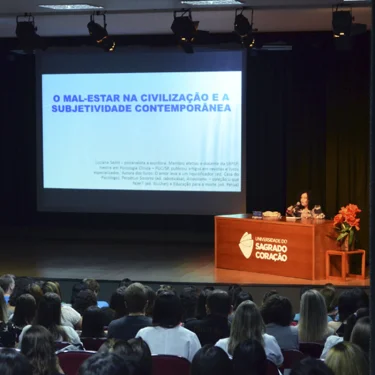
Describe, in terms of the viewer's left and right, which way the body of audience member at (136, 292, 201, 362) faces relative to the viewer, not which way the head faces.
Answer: facing away from the viewer

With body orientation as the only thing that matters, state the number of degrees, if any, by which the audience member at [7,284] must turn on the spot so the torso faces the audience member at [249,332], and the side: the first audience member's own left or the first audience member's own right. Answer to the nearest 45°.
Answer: approximately 90° to the first audience member's own right

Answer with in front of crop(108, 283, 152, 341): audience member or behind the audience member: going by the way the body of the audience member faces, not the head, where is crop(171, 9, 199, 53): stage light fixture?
in front

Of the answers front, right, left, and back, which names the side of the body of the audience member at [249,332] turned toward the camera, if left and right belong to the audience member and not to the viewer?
back

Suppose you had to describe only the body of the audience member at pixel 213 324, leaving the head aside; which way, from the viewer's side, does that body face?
away from the camera

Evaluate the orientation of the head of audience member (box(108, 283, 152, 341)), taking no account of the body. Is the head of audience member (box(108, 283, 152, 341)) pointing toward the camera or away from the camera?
away from the camera

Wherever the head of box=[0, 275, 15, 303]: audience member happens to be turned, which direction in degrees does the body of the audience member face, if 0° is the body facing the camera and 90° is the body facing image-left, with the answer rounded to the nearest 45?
approximately 225°

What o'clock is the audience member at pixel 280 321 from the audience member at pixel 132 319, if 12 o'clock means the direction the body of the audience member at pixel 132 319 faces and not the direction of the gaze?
the audience member at pixel 280 321 is roughly at 2 o'clock from the audience member at pixel 132 319.

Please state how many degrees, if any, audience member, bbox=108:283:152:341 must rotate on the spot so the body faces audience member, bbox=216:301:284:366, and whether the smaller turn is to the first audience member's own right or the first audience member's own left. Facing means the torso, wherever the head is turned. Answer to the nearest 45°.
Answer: approximately 90° to the first audience member's own right

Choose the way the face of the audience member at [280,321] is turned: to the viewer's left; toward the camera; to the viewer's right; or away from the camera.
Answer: away from the camera

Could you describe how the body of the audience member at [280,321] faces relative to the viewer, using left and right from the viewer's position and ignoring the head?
facing away from the viewer
